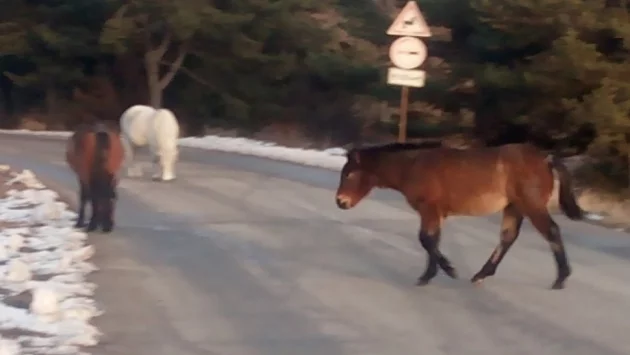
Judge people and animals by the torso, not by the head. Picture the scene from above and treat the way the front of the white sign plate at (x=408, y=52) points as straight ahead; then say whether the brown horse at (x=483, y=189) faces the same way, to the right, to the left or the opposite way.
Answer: to the right

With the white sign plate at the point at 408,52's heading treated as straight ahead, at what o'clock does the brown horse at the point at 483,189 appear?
The brown horse is roughly at 12 o'clock from the white sign plate.

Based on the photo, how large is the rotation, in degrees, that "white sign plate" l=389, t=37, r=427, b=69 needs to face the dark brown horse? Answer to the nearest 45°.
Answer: approximately 45° to its right

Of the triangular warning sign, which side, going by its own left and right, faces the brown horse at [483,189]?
front

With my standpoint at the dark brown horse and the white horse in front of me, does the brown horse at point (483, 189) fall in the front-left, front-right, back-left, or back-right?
back-right

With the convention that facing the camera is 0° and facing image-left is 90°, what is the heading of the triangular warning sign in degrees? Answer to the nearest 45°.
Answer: approximately 0°

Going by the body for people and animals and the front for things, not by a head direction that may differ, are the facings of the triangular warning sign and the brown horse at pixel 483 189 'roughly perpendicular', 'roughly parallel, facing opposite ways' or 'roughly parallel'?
roughly perpendicular

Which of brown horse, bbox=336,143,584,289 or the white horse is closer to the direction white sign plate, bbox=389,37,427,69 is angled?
the brown horse

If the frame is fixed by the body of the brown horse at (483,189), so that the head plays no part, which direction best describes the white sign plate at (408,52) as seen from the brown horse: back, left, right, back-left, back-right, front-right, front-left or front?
right

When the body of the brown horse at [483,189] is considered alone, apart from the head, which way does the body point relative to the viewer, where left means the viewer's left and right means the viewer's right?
facing to the left of the viewer
